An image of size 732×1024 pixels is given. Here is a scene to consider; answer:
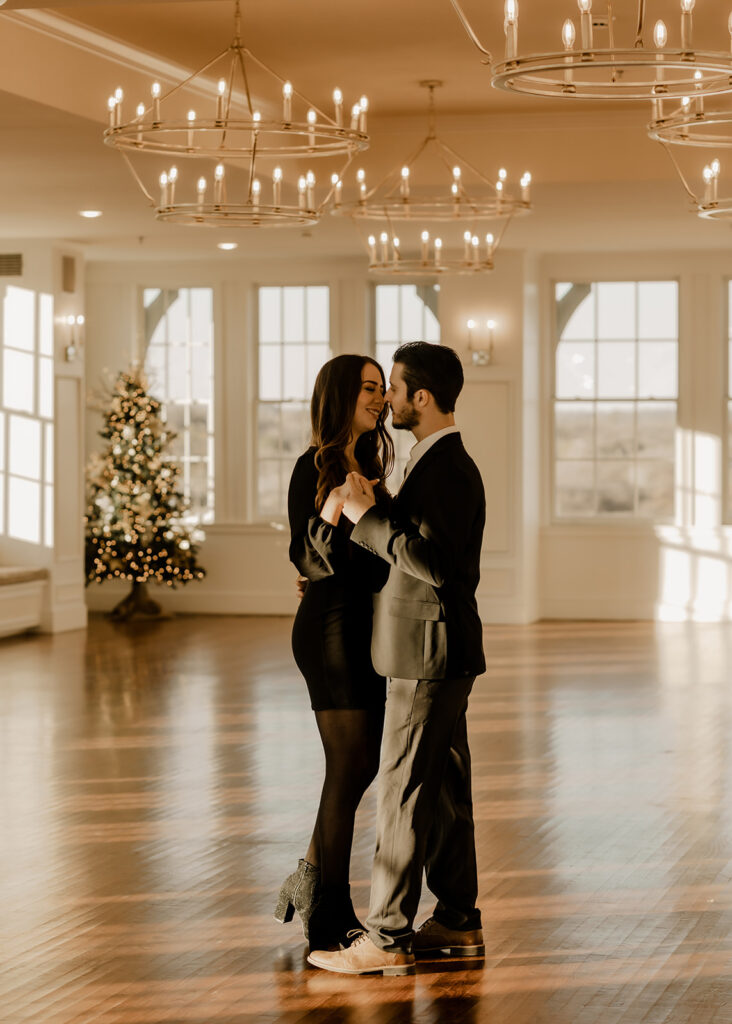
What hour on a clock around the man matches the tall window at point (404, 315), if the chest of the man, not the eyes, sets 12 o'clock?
The tall window is roughly at 3 o'clock from the man.

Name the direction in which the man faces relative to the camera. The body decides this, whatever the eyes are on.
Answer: to the viewer's left

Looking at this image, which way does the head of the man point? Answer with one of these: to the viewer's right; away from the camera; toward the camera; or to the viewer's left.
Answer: to the viewer's left

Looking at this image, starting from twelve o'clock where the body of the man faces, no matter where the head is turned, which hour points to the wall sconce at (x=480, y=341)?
The wall sconce is roughly at 3 o'clock from the man.

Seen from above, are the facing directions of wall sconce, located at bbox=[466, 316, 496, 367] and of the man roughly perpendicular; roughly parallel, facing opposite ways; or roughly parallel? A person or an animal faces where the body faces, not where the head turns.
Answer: roughly perpendicular

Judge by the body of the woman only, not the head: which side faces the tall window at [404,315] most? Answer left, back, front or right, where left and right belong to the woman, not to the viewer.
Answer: left

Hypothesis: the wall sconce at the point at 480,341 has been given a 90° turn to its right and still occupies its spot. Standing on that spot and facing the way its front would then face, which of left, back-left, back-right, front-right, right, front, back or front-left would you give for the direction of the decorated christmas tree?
front

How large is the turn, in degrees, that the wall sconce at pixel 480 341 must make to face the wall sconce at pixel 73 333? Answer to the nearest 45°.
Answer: approximately 90° to its right

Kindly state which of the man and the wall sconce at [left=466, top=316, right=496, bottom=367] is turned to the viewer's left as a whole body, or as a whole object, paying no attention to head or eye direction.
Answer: the man

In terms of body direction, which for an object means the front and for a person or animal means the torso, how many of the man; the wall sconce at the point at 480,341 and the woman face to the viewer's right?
1

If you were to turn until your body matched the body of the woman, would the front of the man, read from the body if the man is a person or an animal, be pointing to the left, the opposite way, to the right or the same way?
the opposite way

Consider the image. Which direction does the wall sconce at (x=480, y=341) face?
toward the camera

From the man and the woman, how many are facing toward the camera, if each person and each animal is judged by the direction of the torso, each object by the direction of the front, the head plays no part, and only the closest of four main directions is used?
0

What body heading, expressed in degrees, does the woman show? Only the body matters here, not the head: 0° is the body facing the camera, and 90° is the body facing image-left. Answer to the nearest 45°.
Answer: approximately 270°

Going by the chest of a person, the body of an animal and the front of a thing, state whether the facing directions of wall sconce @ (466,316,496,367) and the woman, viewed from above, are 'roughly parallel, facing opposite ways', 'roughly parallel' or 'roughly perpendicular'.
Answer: roughly perpendicular
